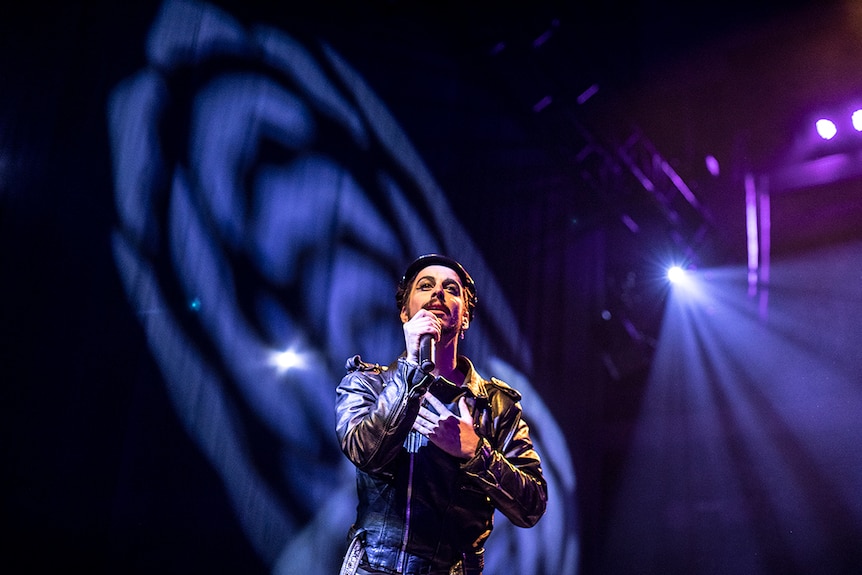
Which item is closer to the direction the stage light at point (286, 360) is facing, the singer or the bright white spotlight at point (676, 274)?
the singer

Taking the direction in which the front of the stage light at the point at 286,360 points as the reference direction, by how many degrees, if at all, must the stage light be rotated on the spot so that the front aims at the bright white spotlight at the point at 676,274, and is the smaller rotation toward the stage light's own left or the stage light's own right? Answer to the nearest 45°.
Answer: approximately 90° to the stage light's own left

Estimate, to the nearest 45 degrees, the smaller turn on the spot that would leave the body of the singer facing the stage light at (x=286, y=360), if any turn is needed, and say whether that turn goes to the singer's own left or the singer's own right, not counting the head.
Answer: approximately 135° to the singer's own right

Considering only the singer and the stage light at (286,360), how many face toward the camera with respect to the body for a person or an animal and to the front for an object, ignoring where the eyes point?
2

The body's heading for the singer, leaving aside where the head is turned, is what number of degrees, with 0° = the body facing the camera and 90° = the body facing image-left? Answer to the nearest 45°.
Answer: approximately 0°

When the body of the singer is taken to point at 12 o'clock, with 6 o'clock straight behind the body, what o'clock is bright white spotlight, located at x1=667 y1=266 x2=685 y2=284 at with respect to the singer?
The bright white spotlight is roughly at 7 o'clock from the singer.
